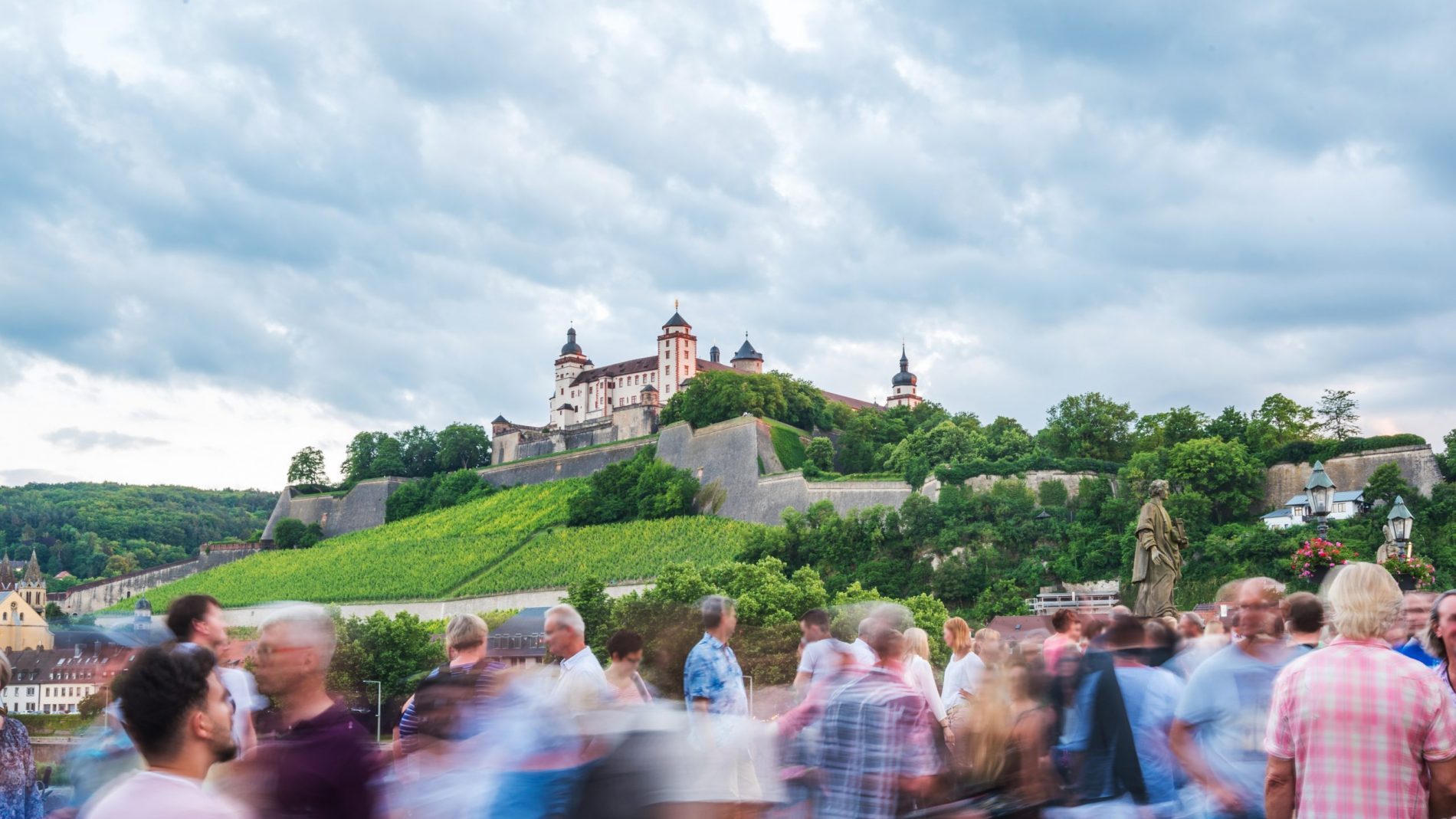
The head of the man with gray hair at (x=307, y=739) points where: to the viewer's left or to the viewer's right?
to the viewer's left

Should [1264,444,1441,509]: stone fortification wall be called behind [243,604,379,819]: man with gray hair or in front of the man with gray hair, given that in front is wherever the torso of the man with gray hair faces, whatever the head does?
behind

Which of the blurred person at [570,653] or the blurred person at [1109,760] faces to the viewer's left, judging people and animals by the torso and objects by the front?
the blurred person at [570,653]

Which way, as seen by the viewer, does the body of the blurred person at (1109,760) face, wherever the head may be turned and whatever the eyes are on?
away from the camera

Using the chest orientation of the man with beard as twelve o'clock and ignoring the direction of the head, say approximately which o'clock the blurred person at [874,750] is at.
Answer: The blurred person is roughly at 1 o'clock from the man with beard.

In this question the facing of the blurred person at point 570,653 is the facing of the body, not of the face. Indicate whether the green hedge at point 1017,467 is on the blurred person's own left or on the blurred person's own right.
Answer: on the blurred person's own right

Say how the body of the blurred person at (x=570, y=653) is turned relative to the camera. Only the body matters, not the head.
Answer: to the viewer's left

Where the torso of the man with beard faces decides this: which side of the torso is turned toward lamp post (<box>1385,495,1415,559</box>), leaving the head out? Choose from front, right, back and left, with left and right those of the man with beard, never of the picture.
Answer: front

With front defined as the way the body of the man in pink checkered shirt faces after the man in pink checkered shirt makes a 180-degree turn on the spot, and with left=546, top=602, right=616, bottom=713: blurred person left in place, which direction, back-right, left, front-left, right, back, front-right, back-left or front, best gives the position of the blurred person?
right

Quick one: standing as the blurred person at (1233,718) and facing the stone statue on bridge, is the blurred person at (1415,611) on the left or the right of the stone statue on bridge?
right

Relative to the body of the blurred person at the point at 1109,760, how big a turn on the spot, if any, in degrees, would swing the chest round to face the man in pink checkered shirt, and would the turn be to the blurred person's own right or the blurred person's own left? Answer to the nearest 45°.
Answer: approximately 135° to the blurred person's own right

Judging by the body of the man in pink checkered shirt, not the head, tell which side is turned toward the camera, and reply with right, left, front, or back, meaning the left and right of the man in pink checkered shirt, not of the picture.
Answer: back

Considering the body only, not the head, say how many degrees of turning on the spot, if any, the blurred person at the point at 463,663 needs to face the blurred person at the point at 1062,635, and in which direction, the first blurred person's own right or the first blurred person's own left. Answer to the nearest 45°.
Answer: approximately 90° to the first blurred person's own right

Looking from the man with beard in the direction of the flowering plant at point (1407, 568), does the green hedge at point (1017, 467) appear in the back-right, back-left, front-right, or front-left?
front-left

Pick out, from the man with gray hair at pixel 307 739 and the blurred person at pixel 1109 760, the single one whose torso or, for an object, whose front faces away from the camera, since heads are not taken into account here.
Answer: the blurred person

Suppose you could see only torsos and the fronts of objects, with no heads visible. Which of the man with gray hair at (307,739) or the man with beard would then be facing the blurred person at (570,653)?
the man with beard
